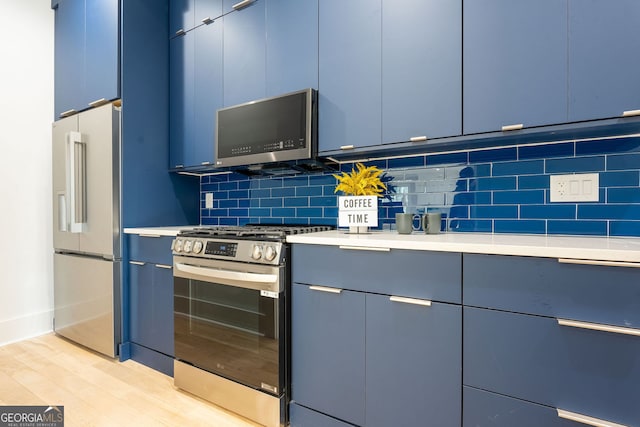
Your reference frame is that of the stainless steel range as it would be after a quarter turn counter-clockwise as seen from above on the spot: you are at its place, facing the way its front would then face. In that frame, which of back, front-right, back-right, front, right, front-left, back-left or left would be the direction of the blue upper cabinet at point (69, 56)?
back

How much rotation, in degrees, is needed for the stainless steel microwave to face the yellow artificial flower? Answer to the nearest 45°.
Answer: approximately 90° to its left

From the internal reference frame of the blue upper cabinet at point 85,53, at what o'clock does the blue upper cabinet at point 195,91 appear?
the blue upper cabinet at point 195,91 is roughly at 9 o'clock from the blue upper cabinet at point 85,53.

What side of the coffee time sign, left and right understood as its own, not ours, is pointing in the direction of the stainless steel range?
right

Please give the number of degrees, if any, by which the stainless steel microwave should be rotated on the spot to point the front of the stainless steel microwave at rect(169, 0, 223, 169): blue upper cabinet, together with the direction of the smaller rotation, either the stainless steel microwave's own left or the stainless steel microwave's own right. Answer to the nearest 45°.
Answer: approximately 90° to the stainless steel microwave's own right

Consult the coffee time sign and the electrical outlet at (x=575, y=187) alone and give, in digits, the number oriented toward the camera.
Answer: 2

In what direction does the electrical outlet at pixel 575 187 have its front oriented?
toward the camera

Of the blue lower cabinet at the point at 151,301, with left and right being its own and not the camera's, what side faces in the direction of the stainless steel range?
left

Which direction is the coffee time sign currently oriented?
toward the camera

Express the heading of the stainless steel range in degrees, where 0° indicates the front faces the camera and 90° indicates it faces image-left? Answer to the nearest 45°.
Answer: approximately 45°

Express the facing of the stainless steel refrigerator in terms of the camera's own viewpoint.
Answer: facing the viewer and to the left of the viewer

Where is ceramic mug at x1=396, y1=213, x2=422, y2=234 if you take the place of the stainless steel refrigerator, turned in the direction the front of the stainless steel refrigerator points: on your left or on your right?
on your left

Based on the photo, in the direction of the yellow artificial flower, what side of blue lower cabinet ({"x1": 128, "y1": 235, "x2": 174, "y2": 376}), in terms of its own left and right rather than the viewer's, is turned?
left

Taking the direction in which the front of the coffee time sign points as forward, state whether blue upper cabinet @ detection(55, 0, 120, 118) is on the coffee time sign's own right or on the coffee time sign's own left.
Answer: on the coffee time sign's own right

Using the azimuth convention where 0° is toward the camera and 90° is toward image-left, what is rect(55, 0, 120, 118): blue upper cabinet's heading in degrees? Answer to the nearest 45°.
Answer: approximately 45°

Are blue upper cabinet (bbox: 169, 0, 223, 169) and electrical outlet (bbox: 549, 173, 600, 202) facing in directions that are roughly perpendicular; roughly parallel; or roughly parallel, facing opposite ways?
roughly parallel
